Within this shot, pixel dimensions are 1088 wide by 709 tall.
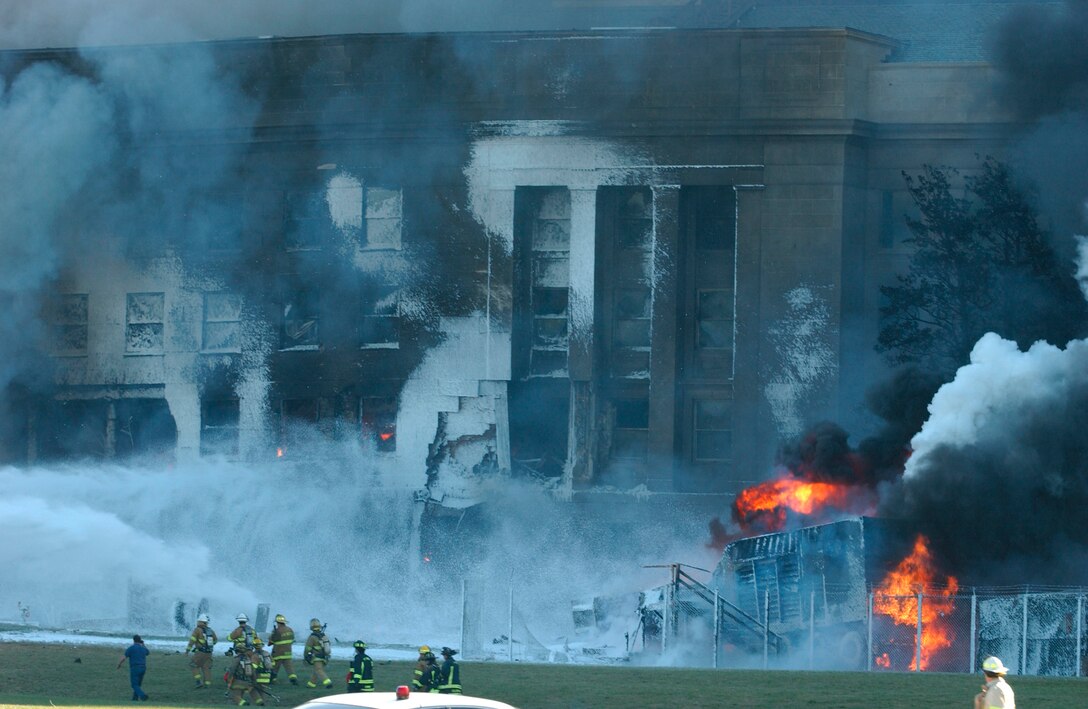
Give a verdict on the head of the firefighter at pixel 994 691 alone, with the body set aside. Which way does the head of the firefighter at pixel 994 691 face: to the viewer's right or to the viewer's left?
to the viewer's left

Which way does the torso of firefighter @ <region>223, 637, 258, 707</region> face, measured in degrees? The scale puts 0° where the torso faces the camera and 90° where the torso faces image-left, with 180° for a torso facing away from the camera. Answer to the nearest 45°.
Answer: approximately 135°

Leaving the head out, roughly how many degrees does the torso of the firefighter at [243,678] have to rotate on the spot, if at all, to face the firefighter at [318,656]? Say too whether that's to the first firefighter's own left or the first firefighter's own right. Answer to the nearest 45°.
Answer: approximately 90° to the first firefighter's own right

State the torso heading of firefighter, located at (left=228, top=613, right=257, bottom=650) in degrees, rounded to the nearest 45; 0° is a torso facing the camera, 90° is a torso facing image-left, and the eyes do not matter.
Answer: approximately 180°

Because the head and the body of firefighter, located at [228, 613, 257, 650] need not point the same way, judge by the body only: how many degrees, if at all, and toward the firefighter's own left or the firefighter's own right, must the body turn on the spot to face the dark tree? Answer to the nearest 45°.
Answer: approximately 45° to the firefighter's own right

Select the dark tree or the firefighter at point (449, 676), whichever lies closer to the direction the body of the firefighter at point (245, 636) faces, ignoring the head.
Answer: the dark tree

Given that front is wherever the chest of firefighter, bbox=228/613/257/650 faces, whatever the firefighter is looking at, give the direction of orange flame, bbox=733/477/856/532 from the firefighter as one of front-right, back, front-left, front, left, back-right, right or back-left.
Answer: front-right

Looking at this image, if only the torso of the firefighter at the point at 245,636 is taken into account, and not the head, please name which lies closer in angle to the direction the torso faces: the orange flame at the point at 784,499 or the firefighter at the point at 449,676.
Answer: the orange flame

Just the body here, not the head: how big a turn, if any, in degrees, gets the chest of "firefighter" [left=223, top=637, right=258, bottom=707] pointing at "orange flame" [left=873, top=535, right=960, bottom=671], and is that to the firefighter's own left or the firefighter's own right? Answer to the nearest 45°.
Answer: approximately 135° to the firefighter's own right

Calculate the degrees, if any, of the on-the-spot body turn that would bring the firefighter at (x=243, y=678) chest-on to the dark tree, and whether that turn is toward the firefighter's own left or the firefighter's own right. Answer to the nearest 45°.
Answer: approximately 90° to the firefighter's own right

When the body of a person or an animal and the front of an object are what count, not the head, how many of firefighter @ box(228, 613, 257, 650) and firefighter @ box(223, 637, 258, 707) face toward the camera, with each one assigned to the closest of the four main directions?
0
